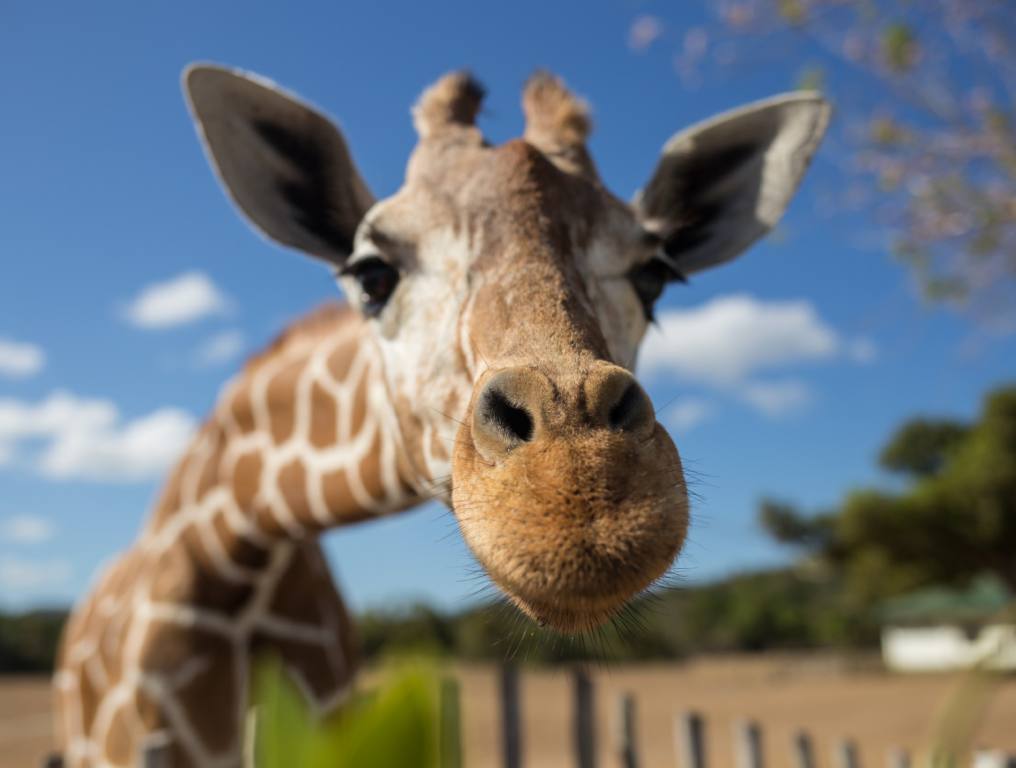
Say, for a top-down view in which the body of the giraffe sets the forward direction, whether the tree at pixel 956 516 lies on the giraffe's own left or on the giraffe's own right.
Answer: on the giraffe's own left

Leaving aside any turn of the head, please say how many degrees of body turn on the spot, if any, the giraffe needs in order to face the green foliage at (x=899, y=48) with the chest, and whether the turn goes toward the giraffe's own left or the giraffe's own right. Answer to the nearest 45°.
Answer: approximately 90° to the giraffe's own left

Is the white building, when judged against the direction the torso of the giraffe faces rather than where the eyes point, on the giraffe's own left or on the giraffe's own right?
on the giraffe's own left

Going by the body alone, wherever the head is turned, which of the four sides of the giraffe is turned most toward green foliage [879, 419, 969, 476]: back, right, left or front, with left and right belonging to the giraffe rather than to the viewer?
left

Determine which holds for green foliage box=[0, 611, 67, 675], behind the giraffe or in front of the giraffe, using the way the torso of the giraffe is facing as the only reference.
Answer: behind
